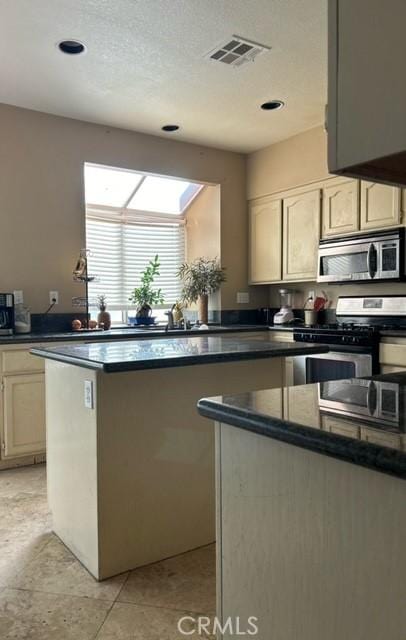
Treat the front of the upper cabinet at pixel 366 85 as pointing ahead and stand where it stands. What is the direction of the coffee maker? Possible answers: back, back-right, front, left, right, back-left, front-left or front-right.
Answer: front

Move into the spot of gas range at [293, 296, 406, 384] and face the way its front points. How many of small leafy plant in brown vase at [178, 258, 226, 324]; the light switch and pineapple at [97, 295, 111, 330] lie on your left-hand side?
0

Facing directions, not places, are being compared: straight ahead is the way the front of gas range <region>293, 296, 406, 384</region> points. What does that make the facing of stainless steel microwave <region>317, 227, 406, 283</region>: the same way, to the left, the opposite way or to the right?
the same way

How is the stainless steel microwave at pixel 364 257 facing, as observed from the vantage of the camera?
facing the viewer and to the left of the viewer

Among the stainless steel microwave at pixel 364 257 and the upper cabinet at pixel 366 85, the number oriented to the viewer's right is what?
0

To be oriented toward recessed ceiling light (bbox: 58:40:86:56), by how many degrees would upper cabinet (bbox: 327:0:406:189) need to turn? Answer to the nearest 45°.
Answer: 0° — it already faces it

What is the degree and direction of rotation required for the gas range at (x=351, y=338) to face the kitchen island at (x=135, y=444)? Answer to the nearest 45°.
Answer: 0° — it already faces it

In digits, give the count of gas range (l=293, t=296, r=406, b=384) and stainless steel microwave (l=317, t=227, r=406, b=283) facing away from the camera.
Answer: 0

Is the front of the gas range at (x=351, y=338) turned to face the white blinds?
no

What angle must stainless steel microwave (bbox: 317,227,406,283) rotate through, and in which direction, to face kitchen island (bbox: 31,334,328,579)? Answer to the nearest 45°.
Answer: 0° — it already faces it

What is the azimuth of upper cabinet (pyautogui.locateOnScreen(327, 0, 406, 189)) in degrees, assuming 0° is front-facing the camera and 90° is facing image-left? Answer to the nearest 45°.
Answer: approximately 135°

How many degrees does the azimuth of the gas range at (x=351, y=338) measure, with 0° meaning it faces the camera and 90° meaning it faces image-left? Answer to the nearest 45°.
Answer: approximately 45°
